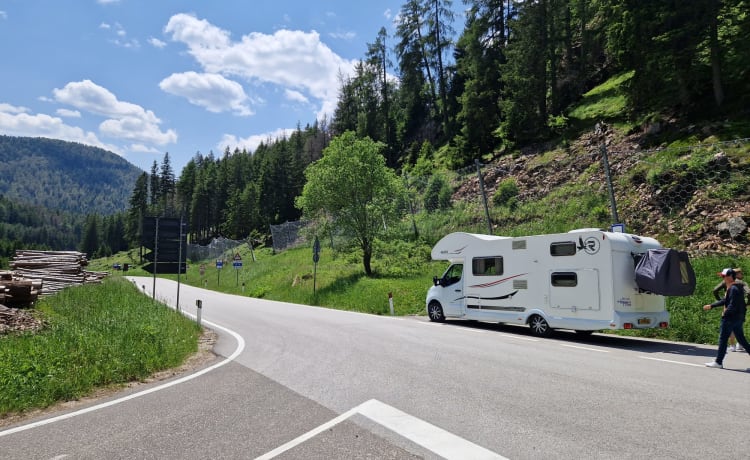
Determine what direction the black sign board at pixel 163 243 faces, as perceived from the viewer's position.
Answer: facing away from the viewer

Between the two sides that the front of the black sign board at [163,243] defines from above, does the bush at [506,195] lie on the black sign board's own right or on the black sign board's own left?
on the black sign board's own right

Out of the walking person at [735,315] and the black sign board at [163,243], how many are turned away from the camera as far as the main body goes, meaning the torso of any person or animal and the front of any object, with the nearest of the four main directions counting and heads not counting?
1

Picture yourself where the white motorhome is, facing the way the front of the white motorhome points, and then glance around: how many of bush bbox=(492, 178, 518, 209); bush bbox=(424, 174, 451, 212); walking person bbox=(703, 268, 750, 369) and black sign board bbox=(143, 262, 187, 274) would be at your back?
1

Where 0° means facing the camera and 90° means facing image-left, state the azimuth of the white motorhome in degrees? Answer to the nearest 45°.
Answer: approximately 135°

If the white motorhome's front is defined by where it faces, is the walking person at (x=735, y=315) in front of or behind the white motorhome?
behind

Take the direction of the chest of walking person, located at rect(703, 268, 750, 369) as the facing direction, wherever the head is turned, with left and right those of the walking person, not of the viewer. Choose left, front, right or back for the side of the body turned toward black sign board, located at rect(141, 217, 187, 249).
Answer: front

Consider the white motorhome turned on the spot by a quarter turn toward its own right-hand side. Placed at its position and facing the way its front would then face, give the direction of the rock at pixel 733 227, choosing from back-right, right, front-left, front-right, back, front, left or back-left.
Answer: front

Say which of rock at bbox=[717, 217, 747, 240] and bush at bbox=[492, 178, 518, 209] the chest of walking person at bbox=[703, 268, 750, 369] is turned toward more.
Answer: the bush

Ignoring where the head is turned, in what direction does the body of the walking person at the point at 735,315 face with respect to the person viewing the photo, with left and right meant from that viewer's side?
facing to the left of the viewer
